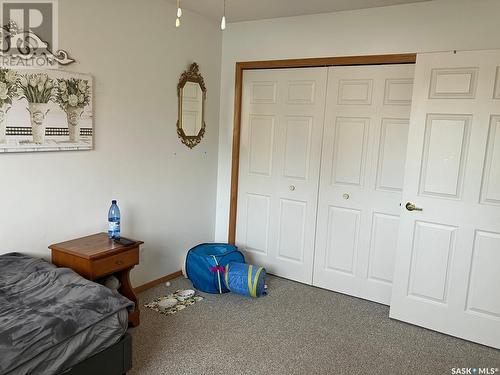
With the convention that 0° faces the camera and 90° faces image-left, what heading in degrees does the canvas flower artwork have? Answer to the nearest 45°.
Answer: approximately 315°

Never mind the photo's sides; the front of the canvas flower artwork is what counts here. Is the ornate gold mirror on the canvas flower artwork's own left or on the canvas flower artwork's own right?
on the canvas flower artwork's own left

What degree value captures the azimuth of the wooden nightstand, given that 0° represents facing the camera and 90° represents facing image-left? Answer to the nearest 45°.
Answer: approximately 315°

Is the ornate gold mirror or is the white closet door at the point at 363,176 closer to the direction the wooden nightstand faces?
the white closet door

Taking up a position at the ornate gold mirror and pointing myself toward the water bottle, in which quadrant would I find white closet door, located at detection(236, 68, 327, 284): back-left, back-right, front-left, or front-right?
back-left

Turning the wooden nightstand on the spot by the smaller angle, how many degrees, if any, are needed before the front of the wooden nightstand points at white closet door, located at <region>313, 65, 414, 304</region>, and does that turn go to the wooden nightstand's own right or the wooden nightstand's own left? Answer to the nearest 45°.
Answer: approximately 45° to the wooden nightstand's own left

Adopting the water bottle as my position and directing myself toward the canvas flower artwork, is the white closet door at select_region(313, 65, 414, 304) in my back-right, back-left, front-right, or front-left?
back-left
